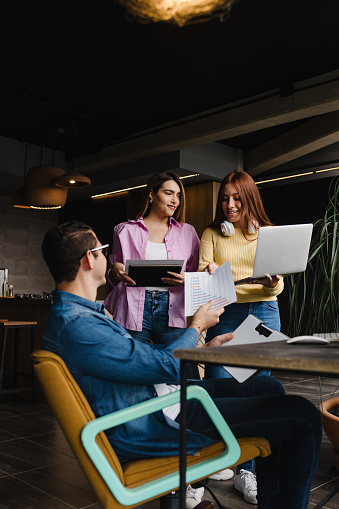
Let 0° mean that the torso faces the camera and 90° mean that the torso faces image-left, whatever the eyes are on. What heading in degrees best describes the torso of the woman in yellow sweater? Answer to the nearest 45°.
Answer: approximately 0°

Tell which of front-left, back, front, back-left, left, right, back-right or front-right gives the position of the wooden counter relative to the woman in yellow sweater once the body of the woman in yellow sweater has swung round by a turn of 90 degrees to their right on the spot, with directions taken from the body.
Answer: front-right

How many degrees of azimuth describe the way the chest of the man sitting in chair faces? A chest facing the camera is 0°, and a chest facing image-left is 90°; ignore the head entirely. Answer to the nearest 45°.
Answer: approximately 270°

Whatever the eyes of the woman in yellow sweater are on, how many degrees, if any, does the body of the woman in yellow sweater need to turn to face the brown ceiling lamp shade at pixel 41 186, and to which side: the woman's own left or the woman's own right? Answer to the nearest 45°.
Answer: approximately 135° to the woman's own right

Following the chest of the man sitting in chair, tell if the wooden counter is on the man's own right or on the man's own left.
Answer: on the man's own left

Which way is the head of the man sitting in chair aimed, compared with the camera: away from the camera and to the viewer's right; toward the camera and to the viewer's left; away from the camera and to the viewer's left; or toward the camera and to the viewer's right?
away from the camera and to the viewer's right

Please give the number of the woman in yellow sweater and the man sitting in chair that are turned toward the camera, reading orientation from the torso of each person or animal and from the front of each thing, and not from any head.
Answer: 1

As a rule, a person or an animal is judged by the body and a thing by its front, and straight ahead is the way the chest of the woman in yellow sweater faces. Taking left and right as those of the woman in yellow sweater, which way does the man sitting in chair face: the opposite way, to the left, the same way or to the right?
to the left

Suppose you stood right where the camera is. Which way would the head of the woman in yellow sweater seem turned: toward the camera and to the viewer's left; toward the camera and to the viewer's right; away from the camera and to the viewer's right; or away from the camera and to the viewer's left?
toward the camera and to the viewer's left
